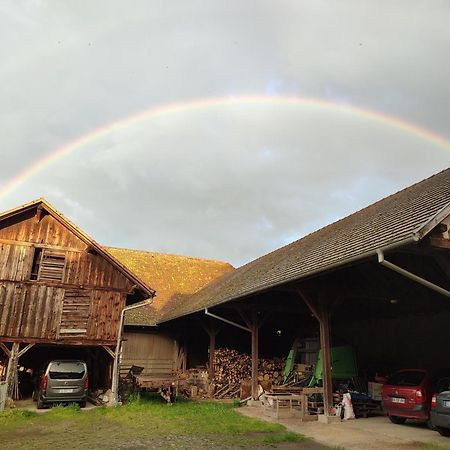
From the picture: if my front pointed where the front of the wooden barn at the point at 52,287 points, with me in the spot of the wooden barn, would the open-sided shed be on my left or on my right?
on my left

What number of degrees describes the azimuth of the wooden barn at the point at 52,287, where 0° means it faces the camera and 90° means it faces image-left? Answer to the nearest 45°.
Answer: approximately 0°

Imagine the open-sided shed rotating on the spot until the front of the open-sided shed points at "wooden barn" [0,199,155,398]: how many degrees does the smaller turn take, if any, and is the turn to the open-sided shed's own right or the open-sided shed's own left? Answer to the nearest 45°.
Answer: approximately 45° to the open-sided shed's own right

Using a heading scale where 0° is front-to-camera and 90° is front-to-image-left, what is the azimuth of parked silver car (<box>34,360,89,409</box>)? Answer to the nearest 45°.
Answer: approximately 180°

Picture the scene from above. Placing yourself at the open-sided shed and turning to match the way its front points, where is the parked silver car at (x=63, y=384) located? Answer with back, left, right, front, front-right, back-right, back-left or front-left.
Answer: front-right

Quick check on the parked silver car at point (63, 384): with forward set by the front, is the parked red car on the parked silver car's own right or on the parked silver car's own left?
on the parked silver car's own right

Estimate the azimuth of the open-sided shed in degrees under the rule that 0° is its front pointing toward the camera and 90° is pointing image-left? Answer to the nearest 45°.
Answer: approximately 45°

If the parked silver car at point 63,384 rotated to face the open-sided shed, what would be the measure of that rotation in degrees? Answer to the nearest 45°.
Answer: approximately 135° to its right

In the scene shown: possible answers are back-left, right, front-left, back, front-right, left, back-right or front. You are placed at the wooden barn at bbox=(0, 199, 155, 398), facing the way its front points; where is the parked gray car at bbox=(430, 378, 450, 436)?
front-left
